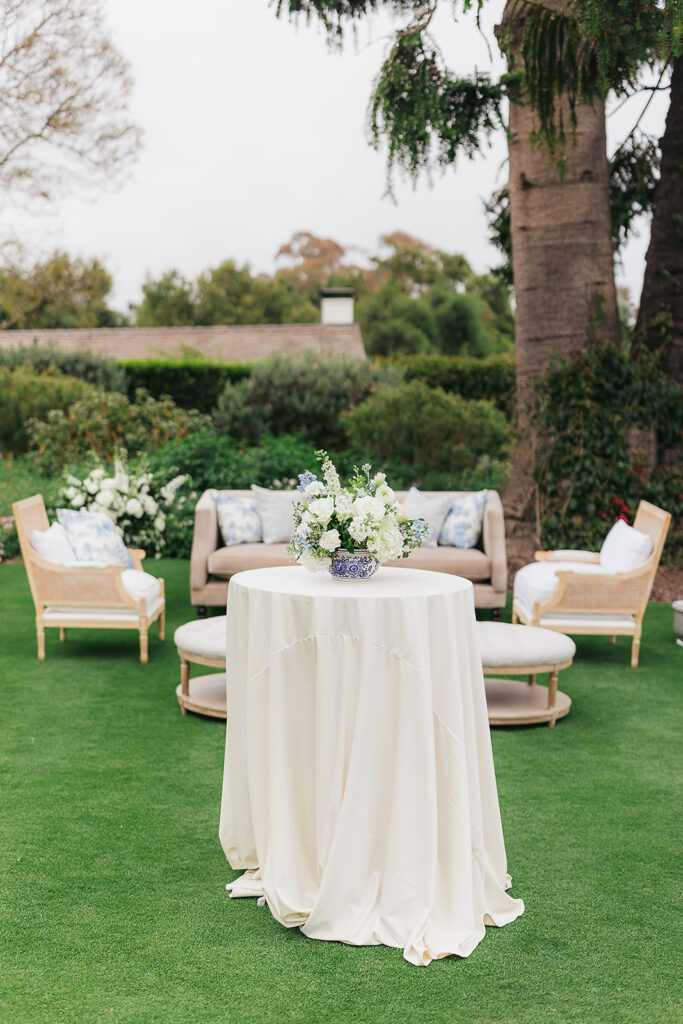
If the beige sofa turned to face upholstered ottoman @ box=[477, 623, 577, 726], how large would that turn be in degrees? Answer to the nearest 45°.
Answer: approximately 45° to its left

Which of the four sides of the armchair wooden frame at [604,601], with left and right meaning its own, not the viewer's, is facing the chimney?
right

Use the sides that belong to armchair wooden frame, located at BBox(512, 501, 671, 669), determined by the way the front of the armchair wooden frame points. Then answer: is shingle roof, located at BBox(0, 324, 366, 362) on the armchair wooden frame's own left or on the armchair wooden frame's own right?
on the armchair wooden frame's own right

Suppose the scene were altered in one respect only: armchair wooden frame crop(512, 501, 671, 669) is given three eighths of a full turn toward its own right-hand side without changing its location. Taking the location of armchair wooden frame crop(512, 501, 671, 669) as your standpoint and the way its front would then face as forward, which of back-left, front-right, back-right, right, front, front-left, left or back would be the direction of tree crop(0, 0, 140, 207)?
left

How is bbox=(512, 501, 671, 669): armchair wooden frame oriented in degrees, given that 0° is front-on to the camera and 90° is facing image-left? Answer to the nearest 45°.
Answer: approximately 90°

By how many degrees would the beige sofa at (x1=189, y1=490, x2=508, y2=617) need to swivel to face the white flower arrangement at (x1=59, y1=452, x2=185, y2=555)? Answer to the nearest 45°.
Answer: approximately 90° to its right

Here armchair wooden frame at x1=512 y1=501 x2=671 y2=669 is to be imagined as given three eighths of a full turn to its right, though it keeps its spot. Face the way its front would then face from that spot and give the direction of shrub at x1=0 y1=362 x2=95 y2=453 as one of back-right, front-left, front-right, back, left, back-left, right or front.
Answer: left

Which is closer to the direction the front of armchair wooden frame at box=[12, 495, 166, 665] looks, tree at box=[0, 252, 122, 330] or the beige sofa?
the beige sofa

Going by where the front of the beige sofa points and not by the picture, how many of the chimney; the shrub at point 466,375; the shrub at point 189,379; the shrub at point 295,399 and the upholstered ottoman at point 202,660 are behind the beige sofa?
4

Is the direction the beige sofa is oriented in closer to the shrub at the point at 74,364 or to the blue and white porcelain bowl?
the blue and white porcelain bowl

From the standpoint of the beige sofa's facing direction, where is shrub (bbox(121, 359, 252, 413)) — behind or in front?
behind

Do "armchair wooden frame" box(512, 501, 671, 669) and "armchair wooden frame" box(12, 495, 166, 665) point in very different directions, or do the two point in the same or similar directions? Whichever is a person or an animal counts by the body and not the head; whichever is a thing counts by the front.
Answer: very different directions

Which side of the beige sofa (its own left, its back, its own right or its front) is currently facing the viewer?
front

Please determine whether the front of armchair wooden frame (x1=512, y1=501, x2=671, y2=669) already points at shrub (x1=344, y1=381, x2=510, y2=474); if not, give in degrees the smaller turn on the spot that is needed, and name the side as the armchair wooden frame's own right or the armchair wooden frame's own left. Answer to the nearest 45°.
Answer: approximately 90° to the armchair wooden frame's own right

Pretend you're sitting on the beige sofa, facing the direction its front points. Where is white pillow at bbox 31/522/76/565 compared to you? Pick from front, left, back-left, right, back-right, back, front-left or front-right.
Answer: front-right
